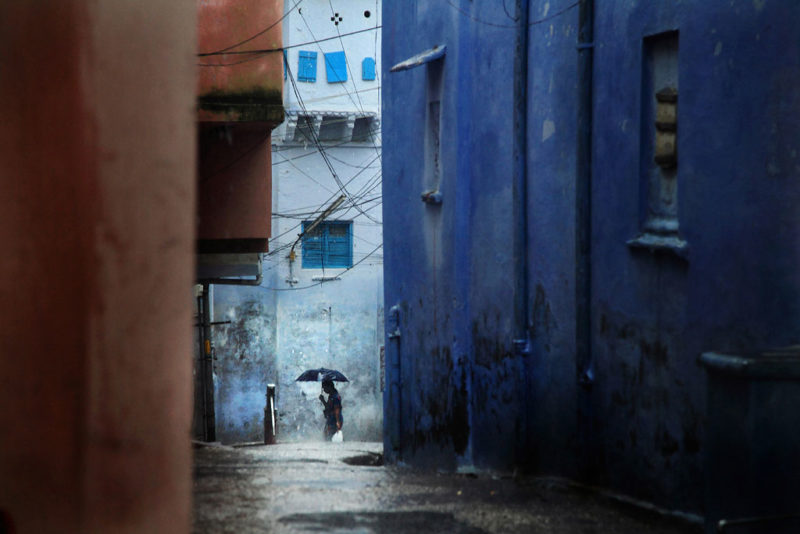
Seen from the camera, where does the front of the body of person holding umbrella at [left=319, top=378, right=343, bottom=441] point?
to the viewer's left

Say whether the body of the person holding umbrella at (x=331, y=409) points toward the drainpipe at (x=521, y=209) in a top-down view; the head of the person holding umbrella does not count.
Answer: no

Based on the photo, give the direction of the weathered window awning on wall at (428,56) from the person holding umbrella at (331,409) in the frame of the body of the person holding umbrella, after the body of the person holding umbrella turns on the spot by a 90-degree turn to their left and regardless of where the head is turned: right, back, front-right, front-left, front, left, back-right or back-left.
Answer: front

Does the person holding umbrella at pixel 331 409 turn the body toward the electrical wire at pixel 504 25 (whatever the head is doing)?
no

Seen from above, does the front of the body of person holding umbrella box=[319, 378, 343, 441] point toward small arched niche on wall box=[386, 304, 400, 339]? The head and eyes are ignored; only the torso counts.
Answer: no

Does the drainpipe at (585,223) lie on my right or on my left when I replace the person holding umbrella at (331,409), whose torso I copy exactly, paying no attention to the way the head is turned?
on my left

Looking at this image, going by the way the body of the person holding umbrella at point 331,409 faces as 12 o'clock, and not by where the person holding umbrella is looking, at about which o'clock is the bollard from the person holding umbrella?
The bollard is roughly at 1 o'clock from the person holding umbrella.

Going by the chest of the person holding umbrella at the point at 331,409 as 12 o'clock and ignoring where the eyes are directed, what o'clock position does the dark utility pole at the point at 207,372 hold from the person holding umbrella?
The dark utility pole is roughly at 11 o'clock from the person holding umbrella.
